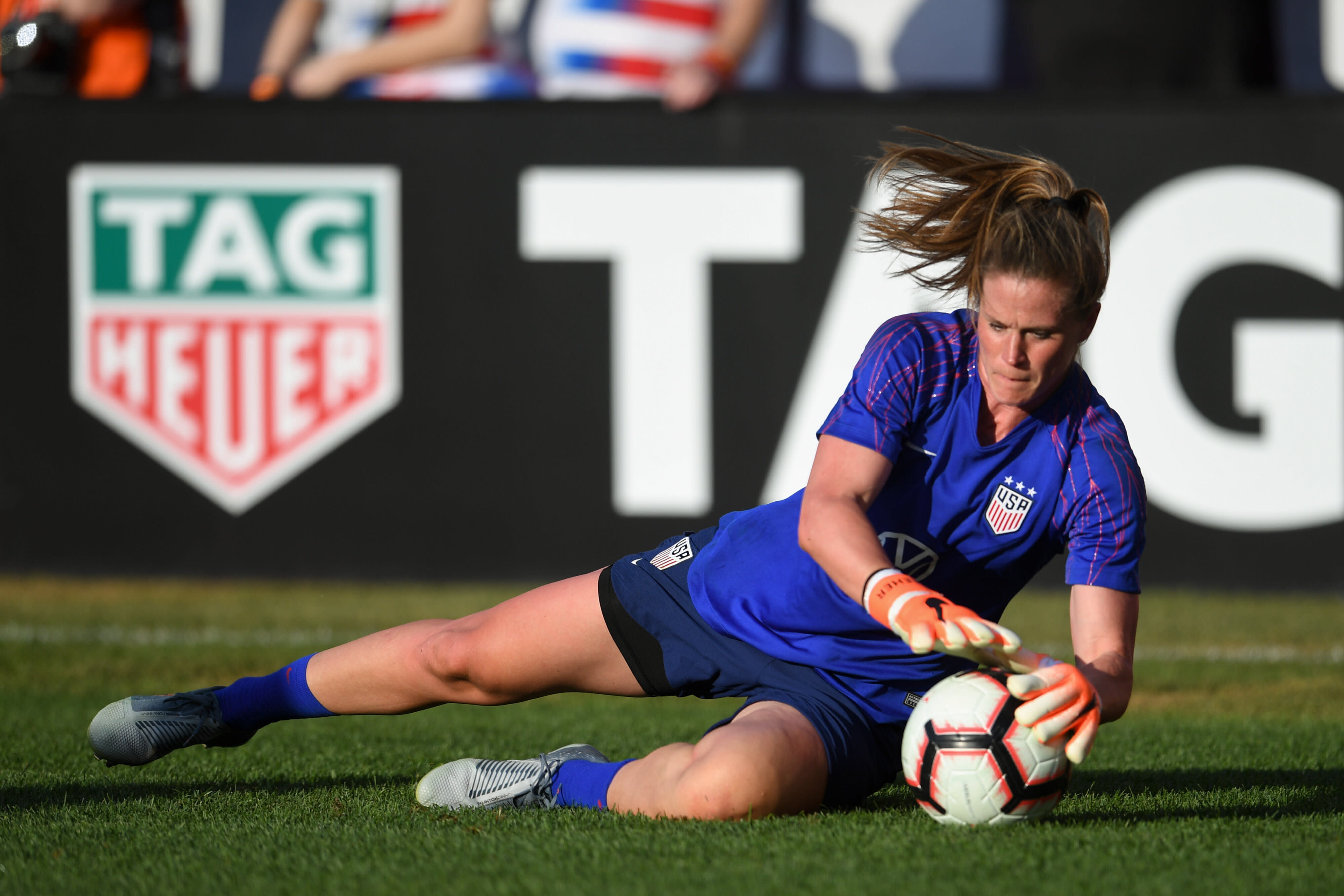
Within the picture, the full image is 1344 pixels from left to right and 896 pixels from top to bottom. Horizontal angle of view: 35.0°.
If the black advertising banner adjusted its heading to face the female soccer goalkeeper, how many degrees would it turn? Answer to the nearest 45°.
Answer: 0° — it already faces them

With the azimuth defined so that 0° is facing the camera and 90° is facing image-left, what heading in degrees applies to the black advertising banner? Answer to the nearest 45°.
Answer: approximately 0°
